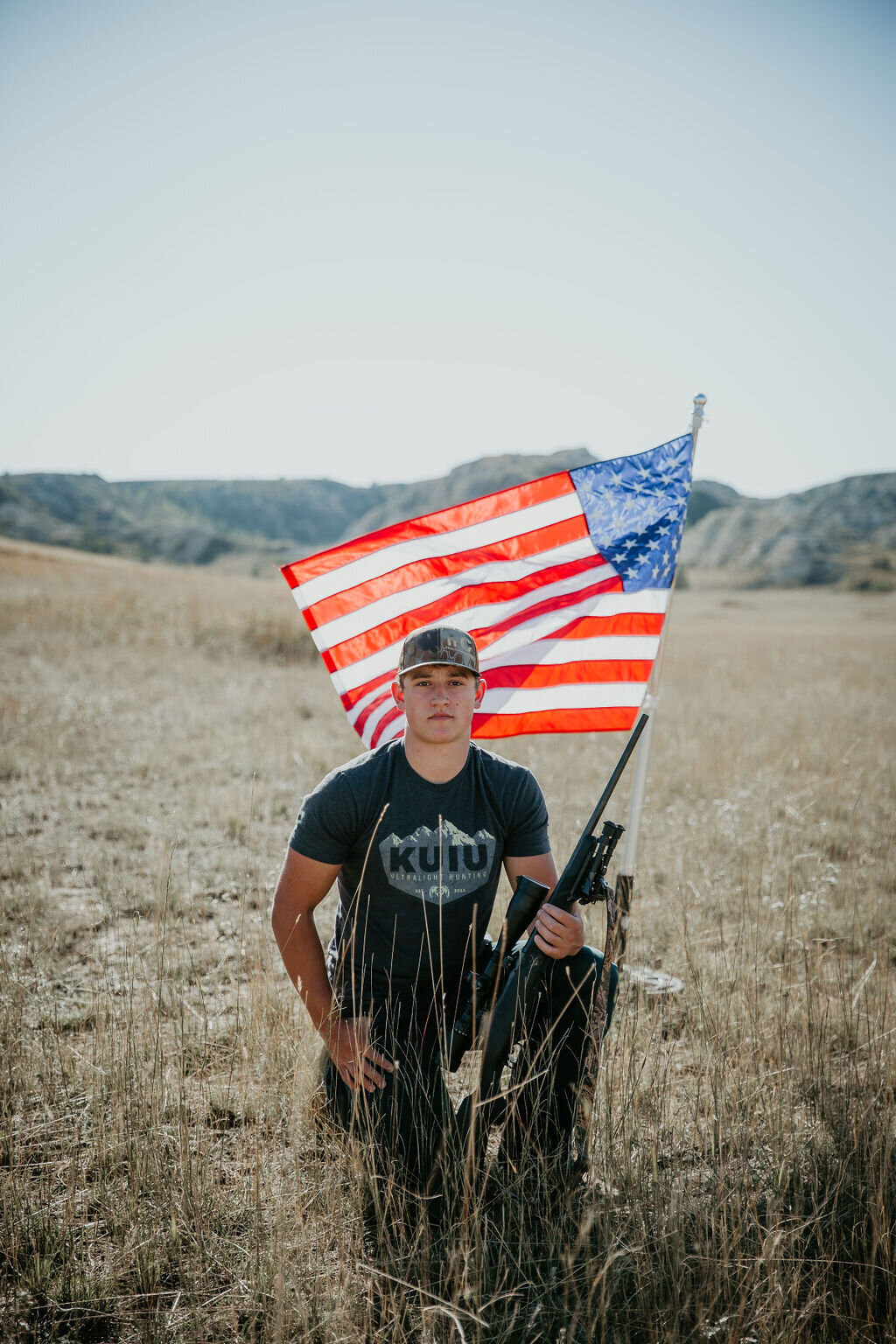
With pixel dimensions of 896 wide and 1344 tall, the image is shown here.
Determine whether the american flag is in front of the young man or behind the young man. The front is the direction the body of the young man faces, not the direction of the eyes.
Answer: behind

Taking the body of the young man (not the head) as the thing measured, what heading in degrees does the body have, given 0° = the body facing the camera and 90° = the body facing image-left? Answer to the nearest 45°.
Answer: approximately 0°
